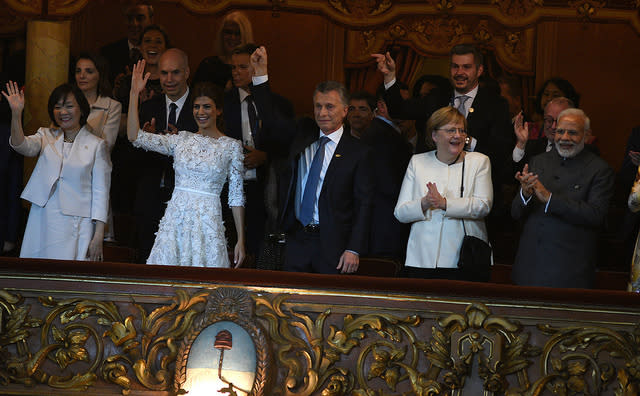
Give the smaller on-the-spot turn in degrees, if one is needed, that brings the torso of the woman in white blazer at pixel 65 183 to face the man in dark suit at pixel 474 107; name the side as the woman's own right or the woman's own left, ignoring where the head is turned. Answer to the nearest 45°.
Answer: approximately 90° to the woman's own left

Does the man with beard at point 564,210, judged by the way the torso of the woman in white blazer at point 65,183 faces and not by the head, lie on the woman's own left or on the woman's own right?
on the woman's own left

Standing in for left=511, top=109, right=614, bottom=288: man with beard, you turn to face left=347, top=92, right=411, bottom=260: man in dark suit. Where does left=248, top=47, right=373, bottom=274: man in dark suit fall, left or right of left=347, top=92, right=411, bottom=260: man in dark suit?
left

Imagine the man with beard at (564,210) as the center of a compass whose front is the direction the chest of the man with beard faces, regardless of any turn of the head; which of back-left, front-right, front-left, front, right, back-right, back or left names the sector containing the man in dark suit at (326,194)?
front-right

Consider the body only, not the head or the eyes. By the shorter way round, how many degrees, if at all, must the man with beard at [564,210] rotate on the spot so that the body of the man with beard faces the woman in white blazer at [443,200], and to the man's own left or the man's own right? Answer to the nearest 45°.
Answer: approximately 45° to the man's own right

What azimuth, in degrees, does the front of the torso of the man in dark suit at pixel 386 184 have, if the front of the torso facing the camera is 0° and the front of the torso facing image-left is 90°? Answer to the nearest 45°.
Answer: approximately 45°

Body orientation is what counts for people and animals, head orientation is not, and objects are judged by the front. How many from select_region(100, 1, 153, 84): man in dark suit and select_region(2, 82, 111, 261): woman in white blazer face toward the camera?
2

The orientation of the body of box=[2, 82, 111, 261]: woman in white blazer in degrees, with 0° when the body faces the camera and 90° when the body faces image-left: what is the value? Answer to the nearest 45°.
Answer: approximately 0°
